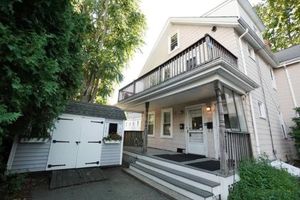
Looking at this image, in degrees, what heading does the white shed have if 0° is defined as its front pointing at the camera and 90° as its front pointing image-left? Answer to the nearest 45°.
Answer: approximately 0°

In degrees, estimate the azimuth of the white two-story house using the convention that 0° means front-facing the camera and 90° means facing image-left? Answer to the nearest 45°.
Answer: approximately 45°

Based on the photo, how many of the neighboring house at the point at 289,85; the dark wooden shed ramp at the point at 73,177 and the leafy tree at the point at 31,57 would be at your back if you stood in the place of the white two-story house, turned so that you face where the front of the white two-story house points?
1

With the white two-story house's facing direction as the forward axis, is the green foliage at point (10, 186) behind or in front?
in front

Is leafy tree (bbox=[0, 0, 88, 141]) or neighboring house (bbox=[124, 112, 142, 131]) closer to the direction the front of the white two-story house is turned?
the leafy tree

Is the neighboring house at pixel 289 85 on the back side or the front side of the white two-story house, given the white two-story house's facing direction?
on the back side

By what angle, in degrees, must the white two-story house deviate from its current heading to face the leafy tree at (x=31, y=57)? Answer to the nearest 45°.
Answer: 0° — it already faces it

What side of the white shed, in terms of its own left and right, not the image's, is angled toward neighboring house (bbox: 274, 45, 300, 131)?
left

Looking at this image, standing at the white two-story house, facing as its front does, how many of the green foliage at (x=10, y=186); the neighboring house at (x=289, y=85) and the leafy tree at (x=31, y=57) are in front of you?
2

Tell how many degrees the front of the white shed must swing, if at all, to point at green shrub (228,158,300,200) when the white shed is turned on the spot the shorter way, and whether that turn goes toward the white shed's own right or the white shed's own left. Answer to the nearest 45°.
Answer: approximately 45° to the white shed's own left
